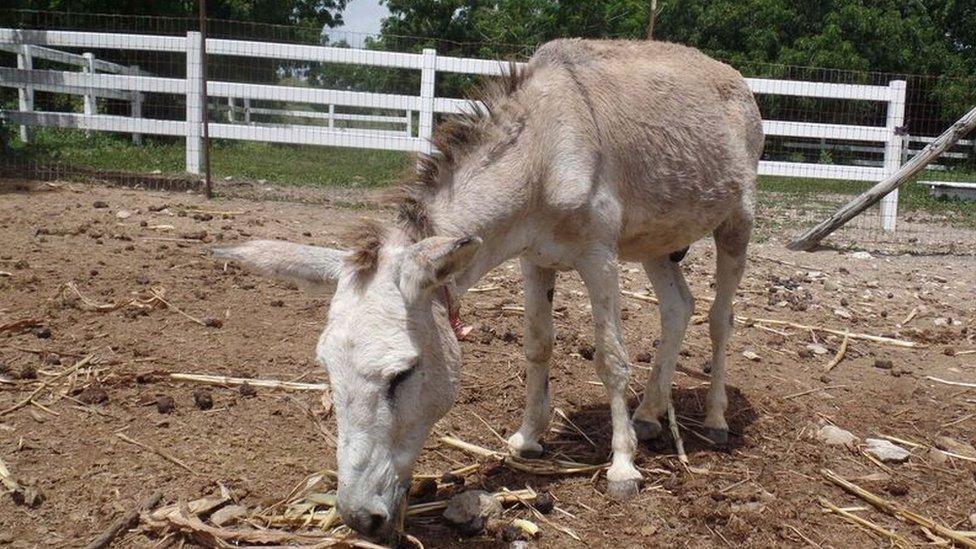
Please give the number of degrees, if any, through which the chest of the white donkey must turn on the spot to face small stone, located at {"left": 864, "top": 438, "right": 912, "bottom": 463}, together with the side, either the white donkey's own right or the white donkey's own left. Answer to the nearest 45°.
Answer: approximately 135° to the white donkey's own left

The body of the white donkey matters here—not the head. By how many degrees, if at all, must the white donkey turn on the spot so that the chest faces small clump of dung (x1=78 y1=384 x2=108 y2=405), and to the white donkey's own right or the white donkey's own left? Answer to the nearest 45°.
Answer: approximately 45° to the white donkey's own right

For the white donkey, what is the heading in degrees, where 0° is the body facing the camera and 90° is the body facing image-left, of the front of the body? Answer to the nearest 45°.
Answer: approximately 45°

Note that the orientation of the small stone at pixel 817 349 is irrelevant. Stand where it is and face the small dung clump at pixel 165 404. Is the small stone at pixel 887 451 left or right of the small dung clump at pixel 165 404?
left

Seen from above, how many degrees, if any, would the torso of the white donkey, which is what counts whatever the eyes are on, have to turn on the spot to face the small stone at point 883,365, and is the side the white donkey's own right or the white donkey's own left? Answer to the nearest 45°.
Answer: approximately 180°

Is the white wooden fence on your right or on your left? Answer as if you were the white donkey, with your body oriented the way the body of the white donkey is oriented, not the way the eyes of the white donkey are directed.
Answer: on your right

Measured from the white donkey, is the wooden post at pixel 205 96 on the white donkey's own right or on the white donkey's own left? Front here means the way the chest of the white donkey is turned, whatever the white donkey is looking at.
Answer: on the white donkey's own right

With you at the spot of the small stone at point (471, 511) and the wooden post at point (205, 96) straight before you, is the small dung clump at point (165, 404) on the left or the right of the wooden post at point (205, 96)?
left
